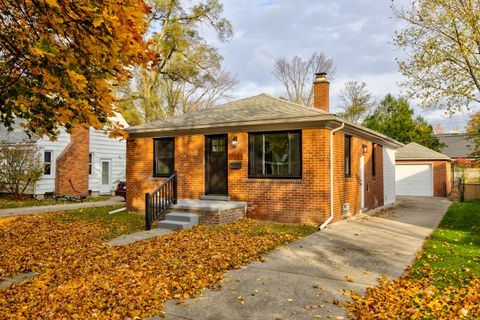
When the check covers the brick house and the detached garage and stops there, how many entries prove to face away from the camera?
0

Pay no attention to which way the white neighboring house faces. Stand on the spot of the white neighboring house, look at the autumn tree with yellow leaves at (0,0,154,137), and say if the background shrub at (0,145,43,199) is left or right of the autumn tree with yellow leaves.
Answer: right

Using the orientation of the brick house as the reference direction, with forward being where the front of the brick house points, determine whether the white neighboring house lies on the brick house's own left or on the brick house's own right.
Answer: on the brick house's own right

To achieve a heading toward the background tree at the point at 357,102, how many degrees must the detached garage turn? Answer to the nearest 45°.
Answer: approximately 180°

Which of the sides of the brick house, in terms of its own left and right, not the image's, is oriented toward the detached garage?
back

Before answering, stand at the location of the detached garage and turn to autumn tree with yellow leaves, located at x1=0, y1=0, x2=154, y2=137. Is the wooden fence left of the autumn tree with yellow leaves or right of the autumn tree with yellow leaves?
left

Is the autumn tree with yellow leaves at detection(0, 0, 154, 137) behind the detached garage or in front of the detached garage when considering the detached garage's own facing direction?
in front

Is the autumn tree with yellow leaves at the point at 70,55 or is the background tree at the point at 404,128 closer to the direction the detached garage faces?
the autumn tree with yellow leaves

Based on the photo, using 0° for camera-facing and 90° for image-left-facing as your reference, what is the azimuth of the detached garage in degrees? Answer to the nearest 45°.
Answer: approximately 0°

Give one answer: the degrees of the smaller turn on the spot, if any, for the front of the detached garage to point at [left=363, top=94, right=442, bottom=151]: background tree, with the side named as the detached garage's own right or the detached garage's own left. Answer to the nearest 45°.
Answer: approximately 180°

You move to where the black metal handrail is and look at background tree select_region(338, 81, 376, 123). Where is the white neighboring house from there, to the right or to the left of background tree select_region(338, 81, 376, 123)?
left

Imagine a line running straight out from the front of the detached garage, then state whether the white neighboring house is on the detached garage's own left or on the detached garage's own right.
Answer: on the detached garage's own right
